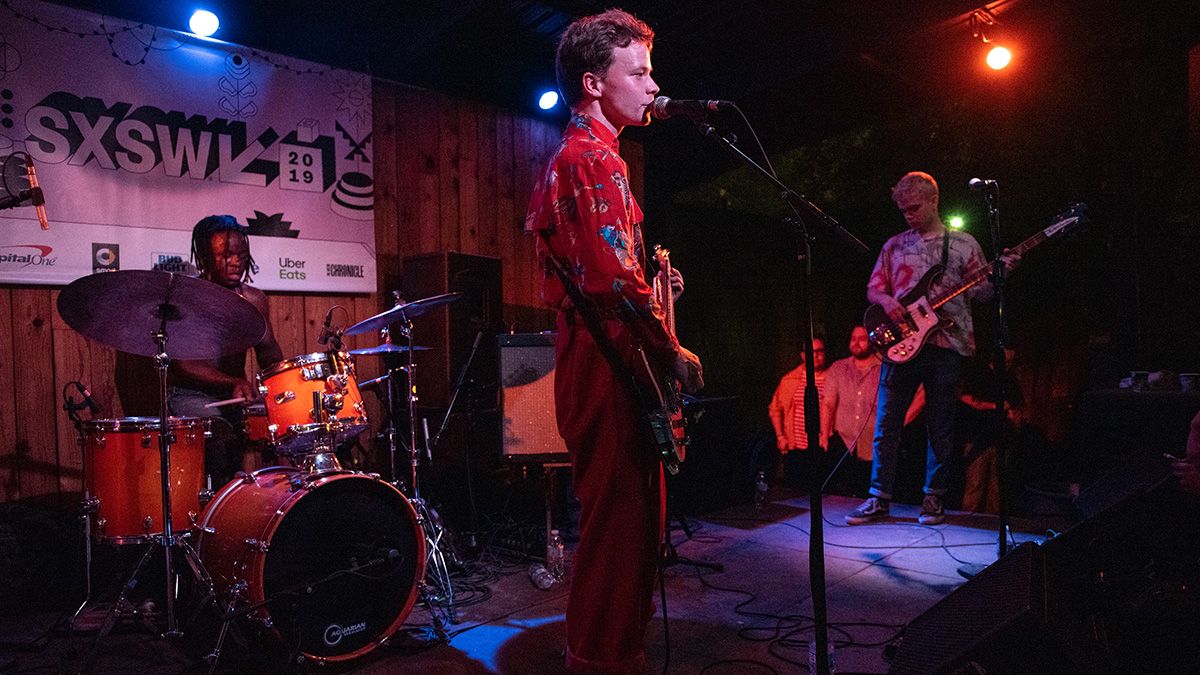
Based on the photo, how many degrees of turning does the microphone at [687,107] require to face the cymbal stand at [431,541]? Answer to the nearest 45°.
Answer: approximately 45° to its right

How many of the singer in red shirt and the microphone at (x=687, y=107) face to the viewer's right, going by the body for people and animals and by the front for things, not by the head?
1

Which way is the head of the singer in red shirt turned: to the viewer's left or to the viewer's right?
to the viewer's right

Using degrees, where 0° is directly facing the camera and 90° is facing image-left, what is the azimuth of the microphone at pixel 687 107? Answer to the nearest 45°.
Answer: approximately 90°

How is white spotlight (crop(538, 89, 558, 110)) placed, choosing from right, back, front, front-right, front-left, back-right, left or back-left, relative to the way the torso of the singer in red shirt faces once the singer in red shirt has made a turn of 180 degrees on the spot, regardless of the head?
right

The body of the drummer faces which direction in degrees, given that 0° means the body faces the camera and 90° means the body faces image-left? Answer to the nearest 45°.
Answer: approximately 315°

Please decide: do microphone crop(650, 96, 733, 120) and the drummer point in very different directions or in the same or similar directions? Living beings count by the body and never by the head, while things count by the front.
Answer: very different directions

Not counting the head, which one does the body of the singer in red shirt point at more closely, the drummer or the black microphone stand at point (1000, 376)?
the black microphone stand

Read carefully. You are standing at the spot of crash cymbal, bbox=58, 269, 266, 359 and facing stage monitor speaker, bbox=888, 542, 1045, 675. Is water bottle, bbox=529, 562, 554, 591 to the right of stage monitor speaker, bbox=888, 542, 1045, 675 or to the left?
left

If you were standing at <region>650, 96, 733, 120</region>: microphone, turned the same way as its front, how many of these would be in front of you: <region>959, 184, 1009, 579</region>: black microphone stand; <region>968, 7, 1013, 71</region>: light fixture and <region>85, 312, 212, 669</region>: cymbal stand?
1
